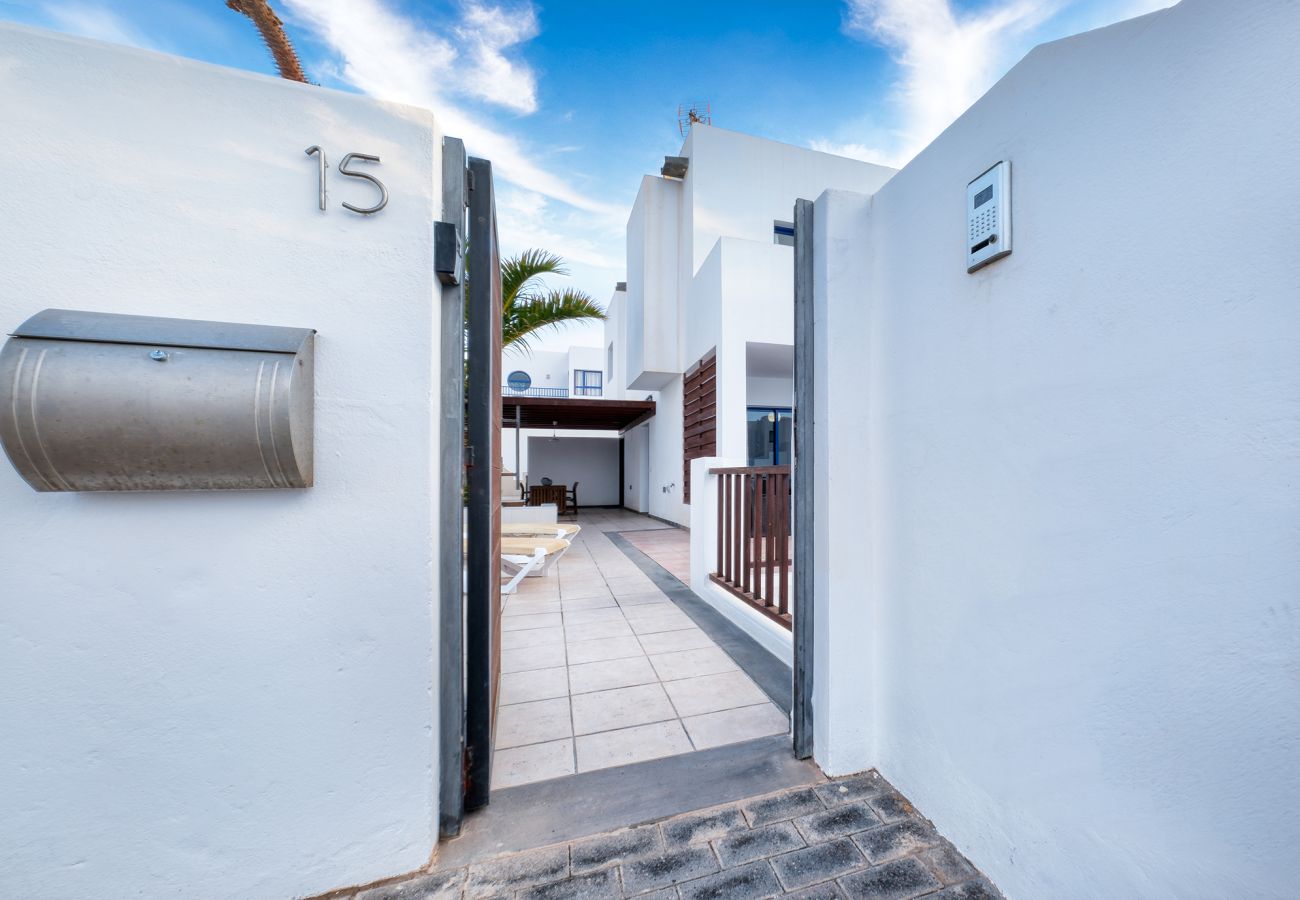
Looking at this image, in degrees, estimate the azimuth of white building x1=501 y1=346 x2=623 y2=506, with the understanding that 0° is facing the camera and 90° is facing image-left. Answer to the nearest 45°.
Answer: approximately 0°

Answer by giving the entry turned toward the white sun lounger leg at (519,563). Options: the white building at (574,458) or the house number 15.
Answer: the white building

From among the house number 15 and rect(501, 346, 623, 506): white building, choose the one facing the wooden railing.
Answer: the white building

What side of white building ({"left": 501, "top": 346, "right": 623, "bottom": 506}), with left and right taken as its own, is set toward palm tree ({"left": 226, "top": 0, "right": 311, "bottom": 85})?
front

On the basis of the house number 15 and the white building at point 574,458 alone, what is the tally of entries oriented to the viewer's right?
0
